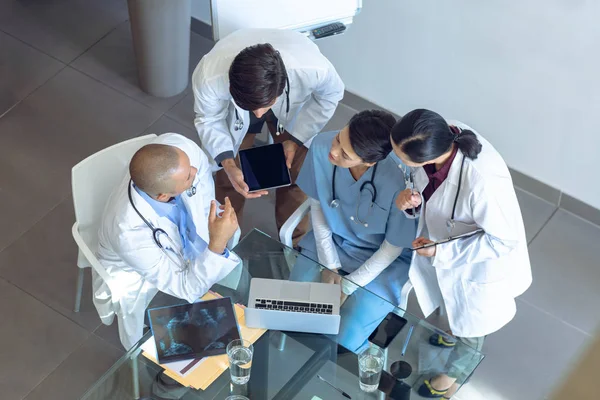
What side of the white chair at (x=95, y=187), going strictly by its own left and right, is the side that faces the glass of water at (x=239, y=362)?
front

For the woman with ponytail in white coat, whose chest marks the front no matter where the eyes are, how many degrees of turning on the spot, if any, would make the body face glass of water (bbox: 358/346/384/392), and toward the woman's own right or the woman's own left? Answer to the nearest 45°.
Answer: approximately 45° to the woman's own left

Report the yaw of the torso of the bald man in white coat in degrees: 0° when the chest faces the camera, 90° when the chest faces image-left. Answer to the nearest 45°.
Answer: approximately 315°

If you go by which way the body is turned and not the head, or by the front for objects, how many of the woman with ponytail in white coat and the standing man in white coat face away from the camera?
0

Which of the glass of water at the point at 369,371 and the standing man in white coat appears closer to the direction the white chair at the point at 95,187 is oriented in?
the glass of water

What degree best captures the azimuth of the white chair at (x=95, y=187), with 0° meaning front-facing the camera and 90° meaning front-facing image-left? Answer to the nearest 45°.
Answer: approximately 315°

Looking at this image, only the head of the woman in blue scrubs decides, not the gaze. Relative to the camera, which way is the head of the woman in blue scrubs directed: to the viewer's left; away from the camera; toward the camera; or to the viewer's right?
to the viewer's left

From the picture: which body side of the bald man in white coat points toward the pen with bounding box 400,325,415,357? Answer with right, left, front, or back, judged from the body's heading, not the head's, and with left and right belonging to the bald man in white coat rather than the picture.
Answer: front

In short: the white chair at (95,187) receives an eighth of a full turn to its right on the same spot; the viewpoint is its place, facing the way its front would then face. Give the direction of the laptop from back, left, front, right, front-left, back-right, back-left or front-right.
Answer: front-left
